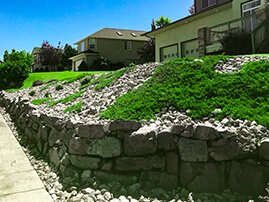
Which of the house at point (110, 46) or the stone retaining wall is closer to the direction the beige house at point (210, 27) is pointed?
the stone retaining wall

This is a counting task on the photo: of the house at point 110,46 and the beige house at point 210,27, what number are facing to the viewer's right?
0

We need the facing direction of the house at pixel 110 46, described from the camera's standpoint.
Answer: facing the viewer and to the left of the viewer

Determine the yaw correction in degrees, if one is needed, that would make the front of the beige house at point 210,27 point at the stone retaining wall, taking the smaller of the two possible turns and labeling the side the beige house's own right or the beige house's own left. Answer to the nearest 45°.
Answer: approximately 45° to the beige house's own left

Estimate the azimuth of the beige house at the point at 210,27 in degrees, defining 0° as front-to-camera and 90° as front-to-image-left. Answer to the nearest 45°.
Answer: approximately 45°

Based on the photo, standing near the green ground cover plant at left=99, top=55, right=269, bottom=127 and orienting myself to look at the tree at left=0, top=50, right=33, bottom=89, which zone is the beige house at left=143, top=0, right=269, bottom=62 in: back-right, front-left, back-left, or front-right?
front-right

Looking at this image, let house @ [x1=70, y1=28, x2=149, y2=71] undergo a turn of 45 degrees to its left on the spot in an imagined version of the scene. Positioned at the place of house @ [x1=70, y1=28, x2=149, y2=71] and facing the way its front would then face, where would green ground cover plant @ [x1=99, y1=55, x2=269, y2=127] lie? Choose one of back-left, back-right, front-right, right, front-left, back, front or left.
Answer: front

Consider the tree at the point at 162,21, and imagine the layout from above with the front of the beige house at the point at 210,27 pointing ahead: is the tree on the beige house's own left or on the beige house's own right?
on the beige house's own right

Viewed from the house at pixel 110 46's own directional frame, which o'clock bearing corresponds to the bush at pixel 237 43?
The bush is roughly at 10 o'clock from the house.

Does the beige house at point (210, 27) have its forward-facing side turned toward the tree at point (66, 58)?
no

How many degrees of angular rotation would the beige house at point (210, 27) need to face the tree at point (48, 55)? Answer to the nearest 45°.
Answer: approximately 90° to its right

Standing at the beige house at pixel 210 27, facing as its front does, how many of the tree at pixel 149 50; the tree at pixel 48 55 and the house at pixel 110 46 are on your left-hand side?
0

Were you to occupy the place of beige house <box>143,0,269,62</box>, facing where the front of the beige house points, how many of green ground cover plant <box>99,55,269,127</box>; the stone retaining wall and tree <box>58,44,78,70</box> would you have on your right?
1

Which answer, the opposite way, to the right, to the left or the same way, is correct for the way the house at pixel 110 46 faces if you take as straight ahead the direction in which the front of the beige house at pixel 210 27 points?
the same way

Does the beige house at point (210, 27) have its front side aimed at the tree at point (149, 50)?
no

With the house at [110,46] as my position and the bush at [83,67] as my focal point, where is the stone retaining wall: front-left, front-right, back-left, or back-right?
front-left

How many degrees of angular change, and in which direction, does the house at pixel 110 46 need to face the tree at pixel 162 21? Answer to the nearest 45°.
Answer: approximately 180°

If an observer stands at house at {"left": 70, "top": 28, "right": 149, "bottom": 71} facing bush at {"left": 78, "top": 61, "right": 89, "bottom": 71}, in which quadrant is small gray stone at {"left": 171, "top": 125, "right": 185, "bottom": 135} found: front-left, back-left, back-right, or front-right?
front-left

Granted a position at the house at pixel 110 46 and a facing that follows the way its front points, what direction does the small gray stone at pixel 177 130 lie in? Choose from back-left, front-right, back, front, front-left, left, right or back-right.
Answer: front-left
